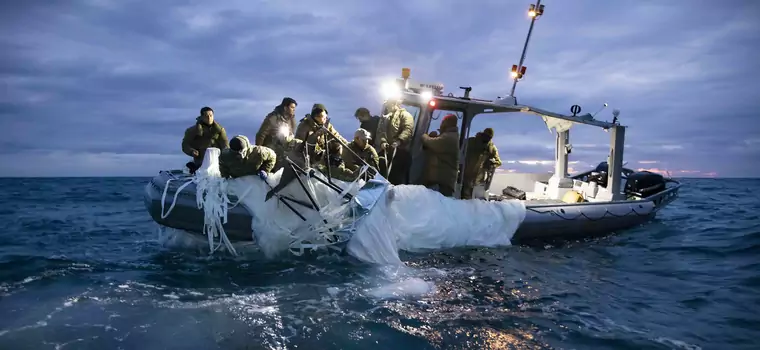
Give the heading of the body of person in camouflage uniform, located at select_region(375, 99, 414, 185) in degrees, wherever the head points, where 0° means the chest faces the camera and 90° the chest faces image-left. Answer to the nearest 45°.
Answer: approximately 45°

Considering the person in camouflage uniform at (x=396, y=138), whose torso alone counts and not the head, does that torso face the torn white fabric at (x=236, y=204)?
yes

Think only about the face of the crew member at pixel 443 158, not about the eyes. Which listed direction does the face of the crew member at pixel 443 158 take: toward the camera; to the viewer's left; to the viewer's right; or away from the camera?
away from the camera

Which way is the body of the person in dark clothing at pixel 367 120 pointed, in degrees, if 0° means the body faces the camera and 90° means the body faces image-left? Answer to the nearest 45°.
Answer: approximately 45°

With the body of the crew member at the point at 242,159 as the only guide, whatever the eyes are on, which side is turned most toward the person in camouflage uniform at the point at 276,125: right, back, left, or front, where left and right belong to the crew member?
back
